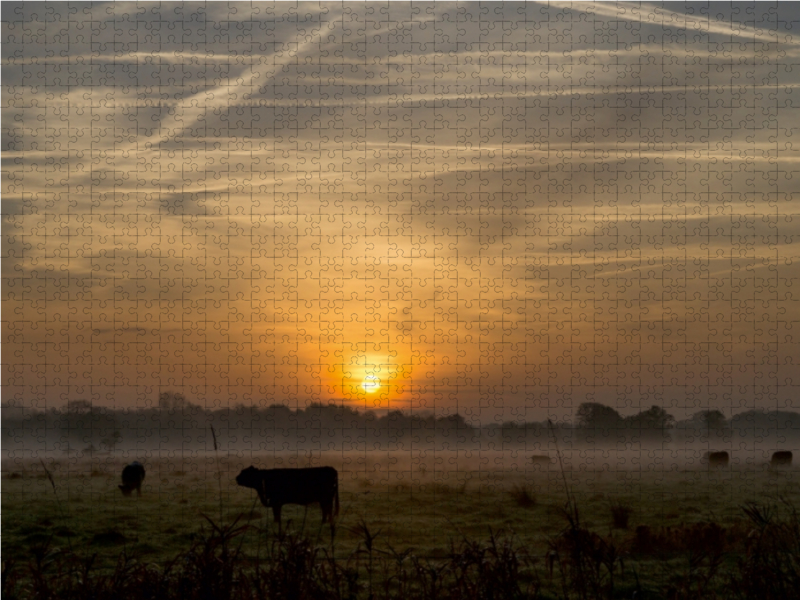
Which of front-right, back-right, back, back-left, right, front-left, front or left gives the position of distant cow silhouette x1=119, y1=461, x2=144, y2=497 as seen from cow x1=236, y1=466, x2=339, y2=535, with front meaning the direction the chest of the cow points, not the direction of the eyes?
front-right

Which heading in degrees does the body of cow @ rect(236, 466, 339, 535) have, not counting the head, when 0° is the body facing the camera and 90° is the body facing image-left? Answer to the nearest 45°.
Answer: approximately 90°
